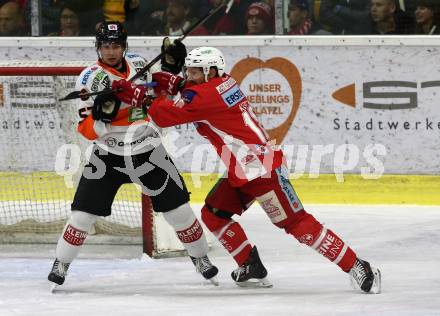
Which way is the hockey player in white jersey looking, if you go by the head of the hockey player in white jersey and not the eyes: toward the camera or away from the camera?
toward the camera

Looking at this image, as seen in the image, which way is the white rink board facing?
toward the camera

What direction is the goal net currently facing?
toward the camera

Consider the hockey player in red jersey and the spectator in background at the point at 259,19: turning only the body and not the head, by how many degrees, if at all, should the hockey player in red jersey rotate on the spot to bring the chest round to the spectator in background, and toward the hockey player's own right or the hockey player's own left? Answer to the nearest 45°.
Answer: approximately 90° to the hockey player's own right

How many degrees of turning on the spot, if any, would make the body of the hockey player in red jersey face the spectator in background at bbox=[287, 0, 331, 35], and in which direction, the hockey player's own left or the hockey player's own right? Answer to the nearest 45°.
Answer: approximately 90° to the hockey player's own right

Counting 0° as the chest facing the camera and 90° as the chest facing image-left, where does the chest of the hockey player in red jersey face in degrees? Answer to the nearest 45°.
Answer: approximately 90°

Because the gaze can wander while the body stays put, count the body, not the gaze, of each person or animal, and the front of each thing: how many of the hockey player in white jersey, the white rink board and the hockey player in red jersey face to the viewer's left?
1

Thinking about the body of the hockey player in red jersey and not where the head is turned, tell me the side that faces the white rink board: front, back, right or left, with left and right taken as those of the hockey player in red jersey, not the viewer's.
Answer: right

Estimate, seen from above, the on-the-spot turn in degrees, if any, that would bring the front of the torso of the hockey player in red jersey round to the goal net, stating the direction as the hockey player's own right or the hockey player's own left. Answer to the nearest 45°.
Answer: approximately 45° to the hockey player's own right

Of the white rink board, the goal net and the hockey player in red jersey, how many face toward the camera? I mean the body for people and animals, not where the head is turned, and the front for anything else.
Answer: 2

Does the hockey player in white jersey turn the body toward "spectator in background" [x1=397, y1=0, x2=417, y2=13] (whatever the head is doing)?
no

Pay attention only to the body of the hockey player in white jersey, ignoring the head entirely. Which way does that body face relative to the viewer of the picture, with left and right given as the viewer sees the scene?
facing the viewer

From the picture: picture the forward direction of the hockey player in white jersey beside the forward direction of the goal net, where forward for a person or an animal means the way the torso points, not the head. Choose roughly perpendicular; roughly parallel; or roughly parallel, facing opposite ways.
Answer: roughly parallel

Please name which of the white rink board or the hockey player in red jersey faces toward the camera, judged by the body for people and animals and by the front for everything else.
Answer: the white rink board

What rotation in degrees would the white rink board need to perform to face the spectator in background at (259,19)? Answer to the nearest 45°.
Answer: approximately 135° to its right

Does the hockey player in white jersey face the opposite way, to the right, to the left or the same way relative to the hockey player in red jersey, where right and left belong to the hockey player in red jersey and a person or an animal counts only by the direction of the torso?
to the left

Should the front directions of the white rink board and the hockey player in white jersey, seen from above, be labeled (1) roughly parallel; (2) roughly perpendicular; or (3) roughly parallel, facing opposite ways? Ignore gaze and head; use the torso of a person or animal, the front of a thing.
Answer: roughly parallel

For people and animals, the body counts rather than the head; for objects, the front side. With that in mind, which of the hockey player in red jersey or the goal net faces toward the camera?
the goal net

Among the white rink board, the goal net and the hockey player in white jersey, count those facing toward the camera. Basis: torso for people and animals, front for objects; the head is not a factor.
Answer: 3
